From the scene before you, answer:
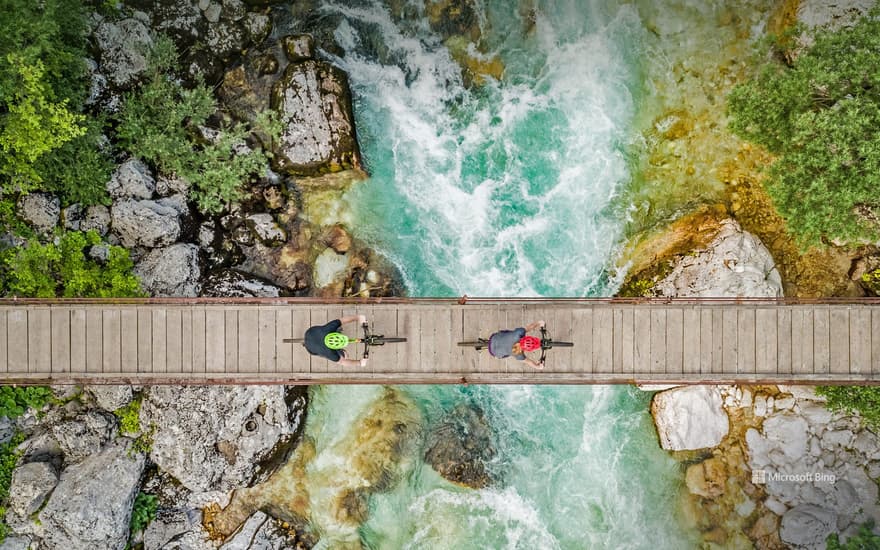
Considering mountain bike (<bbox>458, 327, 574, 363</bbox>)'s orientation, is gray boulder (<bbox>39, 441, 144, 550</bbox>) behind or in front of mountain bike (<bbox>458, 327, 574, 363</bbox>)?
behind

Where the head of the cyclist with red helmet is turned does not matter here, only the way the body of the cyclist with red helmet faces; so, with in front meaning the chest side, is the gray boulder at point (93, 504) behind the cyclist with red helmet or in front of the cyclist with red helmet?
behind

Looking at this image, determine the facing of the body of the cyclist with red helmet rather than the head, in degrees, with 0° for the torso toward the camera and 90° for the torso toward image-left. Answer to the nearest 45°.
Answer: approximately 270°

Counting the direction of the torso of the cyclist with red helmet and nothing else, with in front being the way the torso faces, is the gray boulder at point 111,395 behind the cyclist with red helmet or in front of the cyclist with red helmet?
behind

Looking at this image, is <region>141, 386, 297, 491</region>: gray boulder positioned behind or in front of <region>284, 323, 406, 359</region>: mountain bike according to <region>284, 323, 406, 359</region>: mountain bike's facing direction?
behind

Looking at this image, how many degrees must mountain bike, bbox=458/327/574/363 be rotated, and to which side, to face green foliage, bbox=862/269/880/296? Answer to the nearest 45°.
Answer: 0° — it already faces it

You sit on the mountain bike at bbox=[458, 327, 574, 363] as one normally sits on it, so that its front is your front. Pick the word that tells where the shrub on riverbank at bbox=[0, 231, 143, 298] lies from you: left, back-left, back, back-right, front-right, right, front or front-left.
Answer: back

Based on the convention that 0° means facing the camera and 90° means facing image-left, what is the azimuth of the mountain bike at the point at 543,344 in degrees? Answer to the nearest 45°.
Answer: approximately 270°

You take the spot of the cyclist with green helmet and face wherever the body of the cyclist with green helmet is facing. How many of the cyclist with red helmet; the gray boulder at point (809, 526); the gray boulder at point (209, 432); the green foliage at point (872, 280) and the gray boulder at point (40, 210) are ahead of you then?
3

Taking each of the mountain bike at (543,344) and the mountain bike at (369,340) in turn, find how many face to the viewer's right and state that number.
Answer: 2

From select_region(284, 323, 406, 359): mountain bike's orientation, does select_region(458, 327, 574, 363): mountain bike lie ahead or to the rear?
ahead

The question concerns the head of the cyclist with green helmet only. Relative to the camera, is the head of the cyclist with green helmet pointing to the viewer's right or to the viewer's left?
to the viewer's right

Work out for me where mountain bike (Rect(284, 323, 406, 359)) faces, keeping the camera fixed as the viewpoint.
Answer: facing to the right of the viewer

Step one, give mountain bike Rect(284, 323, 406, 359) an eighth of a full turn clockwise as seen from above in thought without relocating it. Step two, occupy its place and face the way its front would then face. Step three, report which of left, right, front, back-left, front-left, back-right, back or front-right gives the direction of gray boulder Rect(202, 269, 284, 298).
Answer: back

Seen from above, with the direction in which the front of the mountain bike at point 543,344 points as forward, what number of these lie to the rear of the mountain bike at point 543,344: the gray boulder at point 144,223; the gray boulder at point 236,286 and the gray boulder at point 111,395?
3

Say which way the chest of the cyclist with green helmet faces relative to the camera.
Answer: to the viewer's right
